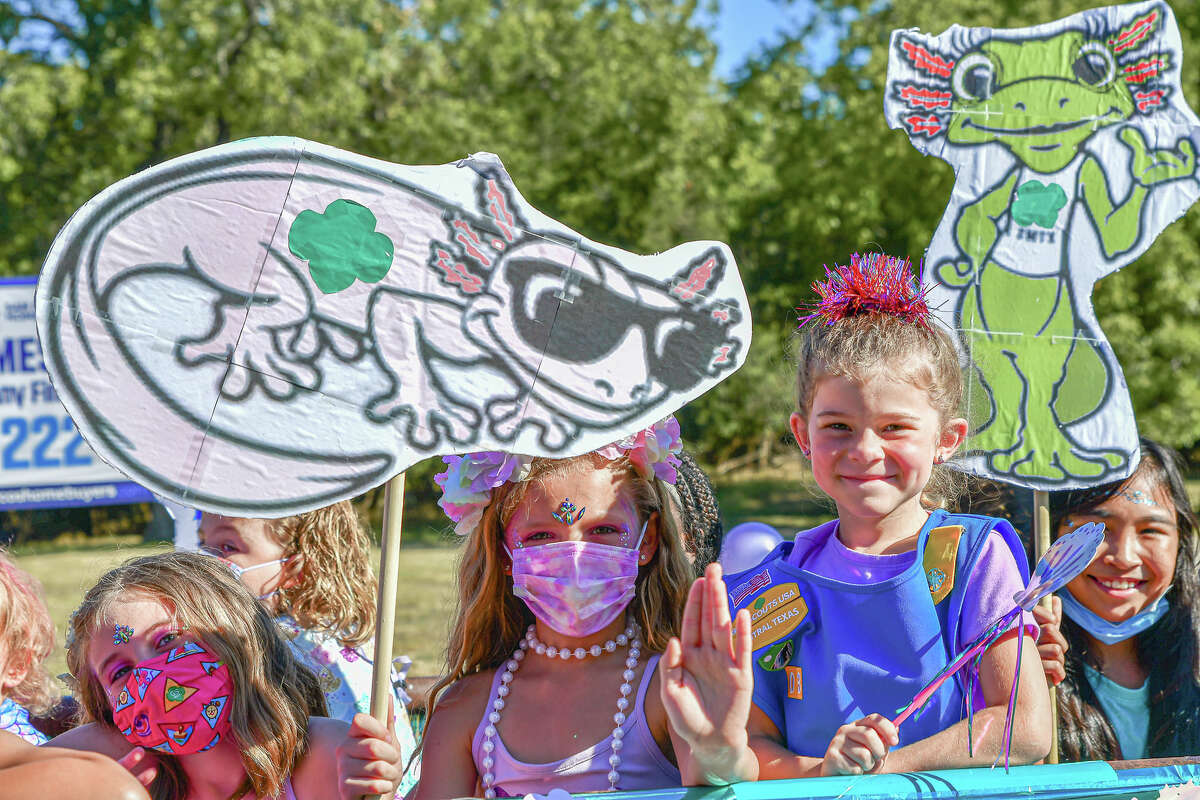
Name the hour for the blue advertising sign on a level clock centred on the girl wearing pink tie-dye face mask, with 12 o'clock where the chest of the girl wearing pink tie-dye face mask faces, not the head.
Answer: The blue advertising sign is roughly at 5 o'clock from the girl wearing pink tie-dye face mask.

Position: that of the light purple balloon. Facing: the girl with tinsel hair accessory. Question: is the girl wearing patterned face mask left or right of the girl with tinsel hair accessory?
right

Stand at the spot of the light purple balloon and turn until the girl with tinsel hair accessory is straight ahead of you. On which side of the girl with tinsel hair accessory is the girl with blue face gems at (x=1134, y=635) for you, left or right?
left

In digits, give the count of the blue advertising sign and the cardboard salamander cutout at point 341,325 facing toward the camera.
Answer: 2

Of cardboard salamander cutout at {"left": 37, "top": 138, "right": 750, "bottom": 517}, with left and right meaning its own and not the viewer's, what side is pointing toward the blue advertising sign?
back
